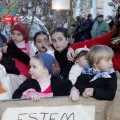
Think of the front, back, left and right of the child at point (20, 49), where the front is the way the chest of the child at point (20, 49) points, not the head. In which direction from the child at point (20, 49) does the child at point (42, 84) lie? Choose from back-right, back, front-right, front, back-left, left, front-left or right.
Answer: front-left

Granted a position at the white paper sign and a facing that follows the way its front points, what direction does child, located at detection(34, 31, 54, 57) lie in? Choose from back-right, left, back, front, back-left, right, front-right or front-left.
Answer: back

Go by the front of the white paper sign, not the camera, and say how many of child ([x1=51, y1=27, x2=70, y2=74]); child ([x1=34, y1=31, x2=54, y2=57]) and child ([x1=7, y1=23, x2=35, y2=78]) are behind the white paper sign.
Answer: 3

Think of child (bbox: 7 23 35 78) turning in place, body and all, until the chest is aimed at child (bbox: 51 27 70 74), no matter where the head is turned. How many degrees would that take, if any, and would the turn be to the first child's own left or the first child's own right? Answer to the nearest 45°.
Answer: approximately 90° to the first child's own left

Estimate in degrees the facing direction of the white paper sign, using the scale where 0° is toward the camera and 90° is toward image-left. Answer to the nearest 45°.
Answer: approximately 0°

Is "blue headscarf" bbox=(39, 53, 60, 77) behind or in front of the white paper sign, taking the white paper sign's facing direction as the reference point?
behind

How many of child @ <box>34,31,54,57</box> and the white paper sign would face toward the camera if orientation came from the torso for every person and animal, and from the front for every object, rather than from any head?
2

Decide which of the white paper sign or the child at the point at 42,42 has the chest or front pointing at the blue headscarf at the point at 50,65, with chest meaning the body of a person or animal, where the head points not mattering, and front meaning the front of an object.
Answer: the child at the point at 42,42
